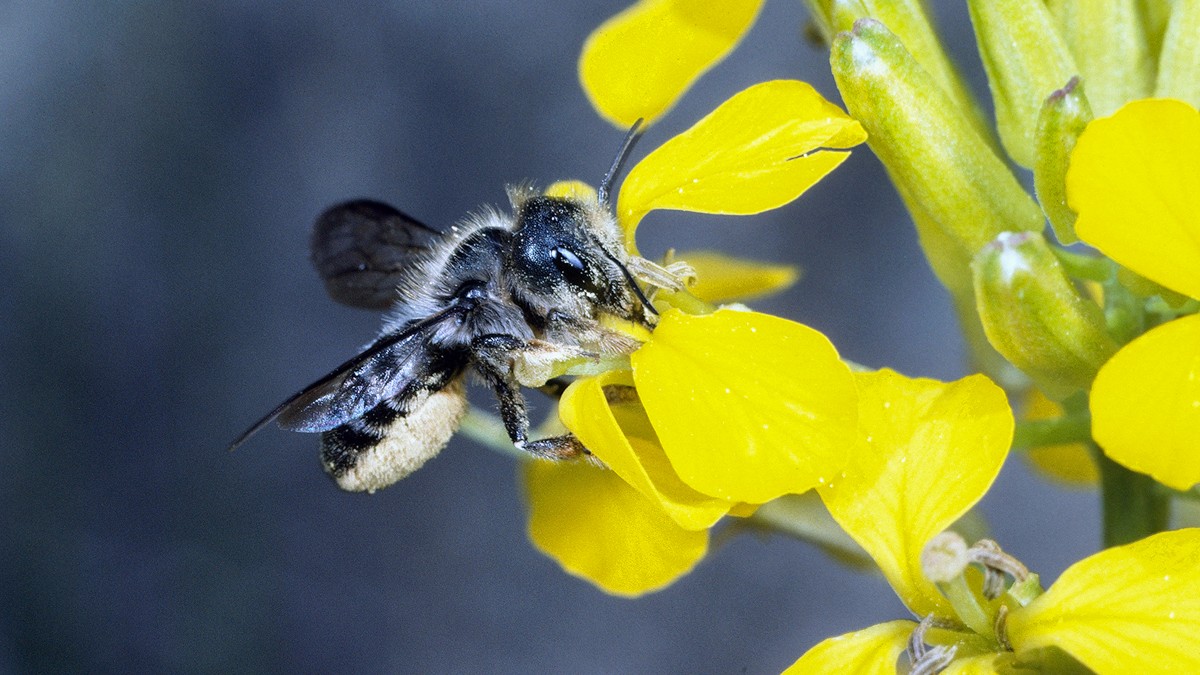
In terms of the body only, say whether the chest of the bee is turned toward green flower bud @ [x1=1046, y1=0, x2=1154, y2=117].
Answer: yes

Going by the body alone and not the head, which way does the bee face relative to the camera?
to the viewer's right

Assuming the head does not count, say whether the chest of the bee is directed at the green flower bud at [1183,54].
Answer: yes
